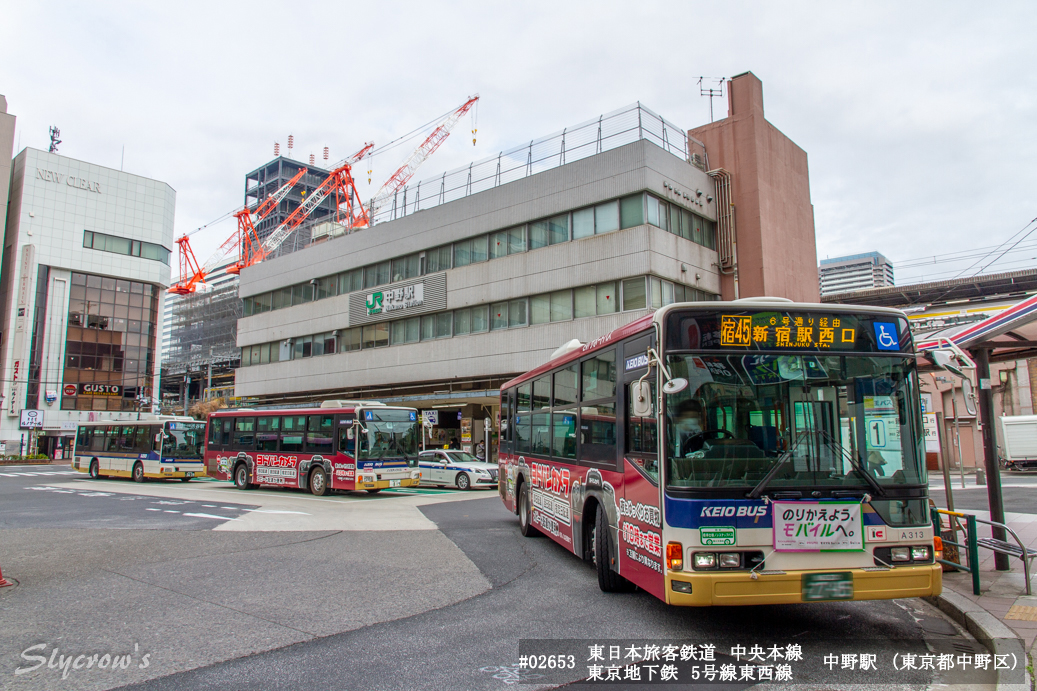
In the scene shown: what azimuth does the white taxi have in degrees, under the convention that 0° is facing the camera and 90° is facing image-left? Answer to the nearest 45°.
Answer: approximately 315°

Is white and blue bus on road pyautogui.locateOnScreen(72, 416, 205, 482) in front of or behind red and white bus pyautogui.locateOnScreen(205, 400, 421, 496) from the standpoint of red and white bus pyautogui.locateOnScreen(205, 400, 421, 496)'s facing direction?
behind

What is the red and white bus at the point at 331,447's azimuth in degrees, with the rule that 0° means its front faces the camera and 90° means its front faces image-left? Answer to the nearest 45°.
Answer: approximately 315°

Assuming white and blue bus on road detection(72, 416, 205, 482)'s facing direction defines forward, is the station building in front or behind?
in front

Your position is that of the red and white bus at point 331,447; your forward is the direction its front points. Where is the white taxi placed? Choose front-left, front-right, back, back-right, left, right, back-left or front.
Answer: left

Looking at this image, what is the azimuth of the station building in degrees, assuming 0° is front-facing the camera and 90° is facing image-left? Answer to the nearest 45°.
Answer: approximately 45°

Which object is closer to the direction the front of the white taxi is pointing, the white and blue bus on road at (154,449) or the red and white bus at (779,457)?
the red and white bus

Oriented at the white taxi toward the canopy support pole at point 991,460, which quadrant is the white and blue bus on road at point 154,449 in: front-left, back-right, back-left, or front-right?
back-right

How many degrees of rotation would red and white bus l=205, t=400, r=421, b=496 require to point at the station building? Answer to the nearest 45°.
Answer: approximately 90° to its left

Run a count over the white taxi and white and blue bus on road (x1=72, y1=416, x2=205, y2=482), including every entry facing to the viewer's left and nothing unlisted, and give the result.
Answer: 0
